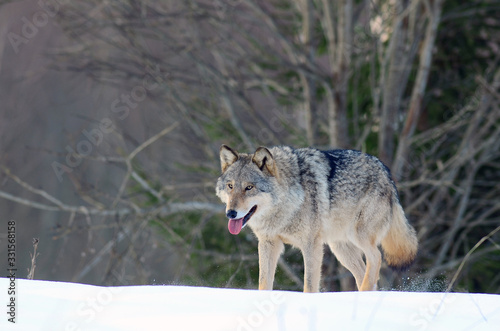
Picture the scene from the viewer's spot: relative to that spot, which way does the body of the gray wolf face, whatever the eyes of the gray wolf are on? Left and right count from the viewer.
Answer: facing the viewer and to the left of the viewer
